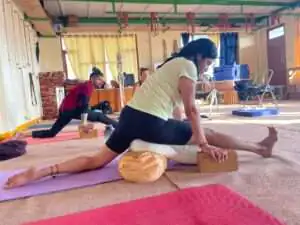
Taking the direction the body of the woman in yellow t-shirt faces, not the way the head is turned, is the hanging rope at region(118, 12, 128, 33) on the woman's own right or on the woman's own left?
on the woman's own left

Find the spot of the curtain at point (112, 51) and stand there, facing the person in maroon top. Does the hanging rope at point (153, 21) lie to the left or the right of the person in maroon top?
left

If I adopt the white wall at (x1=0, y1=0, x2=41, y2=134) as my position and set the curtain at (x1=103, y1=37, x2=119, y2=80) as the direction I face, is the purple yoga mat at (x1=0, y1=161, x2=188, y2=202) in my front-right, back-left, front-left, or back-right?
back-right

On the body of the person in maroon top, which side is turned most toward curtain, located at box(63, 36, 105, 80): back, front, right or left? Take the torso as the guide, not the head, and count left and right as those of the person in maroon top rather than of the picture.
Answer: left

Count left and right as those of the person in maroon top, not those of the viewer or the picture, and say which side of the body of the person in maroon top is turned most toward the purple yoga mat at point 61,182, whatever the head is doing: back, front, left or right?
right

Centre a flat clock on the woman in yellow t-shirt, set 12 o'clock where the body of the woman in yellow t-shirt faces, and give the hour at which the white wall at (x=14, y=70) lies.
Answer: The white wall is roughly at 8 o'clock from the woman in yellow t-shirt.

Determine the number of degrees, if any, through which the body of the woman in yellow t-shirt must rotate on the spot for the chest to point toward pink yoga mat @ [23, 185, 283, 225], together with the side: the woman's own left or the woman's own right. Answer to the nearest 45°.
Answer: approximately 90° to the woman's own right

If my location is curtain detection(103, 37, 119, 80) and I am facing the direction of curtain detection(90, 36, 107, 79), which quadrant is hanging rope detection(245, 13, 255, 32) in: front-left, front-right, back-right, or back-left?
back-left

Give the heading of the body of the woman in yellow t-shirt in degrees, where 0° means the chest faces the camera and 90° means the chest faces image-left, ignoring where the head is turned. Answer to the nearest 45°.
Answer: approximately 270°

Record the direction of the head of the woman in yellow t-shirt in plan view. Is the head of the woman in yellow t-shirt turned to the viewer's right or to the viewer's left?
to the viewer's right

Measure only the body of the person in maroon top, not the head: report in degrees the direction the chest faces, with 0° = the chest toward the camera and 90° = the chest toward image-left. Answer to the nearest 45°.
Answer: approximately 270°

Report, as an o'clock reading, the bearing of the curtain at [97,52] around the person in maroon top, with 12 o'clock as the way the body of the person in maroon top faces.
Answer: The curtain is roughly at 9 o'clock from the person in maroon top.

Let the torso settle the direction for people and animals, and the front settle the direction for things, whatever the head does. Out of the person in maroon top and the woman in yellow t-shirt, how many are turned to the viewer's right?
2
